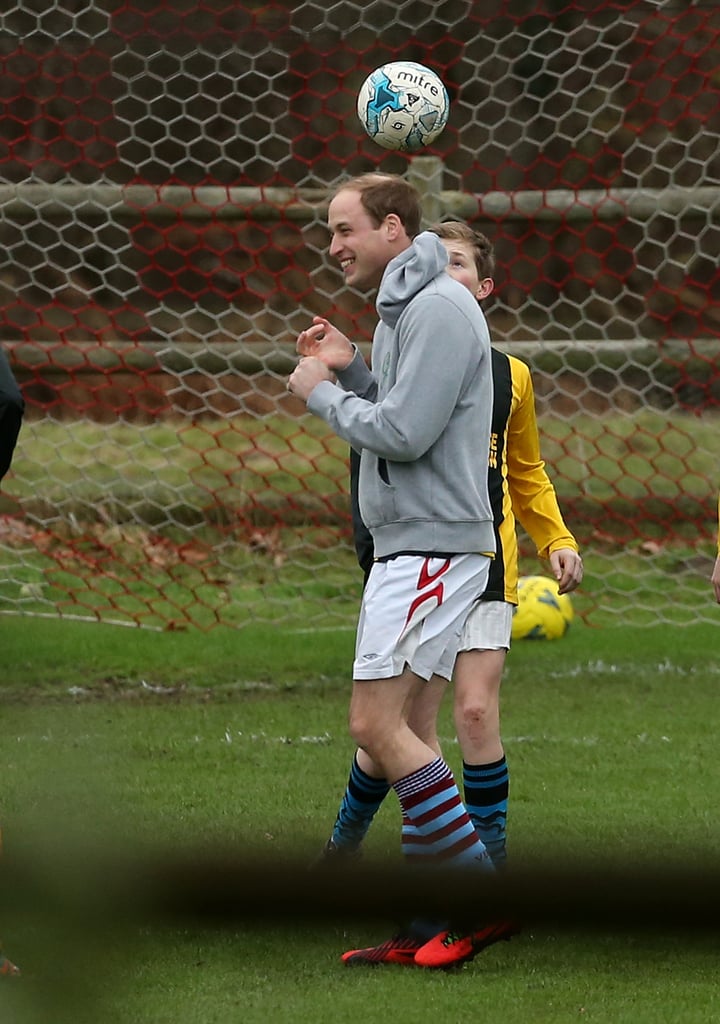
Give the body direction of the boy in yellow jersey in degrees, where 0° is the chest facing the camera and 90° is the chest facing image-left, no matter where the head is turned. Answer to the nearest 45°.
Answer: approximately 45°

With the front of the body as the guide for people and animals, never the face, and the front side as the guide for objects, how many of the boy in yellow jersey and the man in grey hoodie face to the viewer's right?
0

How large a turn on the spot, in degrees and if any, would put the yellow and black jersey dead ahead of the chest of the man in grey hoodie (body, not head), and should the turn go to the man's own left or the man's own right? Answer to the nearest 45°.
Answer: approximately 90° to the man's own right

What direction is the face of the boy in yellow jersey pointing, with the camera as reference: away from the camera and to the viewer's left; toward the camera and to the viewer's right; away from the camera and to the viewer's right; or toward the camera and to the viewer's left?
toward the camera and to the viewer's left

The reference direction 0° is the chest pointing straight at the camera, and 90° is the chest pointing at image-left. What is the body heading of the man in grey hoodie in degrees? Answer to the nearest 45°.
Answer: approximately 90°

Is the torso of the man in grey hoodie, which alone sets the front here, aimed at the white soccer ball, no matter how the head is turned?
no
